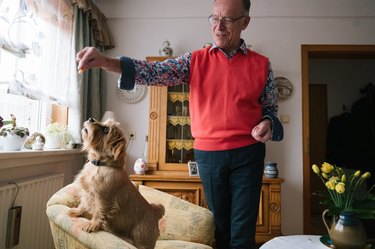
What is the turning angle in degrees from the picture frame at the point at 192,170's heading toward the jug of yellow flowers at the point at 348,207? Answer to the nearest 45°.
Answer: approximately 45° to its left

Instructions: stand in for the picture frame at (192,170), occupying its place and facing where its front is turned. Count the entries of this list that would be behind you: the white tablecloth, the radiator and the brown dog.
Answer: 0

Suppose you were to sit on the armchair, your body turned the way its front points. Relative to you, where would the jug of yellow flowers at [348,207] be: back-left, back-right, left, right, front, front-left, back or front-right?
front

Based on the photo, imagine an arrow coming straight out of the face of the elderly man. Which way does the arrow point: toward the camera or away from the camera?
toward the camera

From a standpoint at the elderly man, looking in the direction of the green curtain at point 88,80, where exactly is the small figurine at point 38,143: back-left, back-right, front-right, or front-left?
front-left

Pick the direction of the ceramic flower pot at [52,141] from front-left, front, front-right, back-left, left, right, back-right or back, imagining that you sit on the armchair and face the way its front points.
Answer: back

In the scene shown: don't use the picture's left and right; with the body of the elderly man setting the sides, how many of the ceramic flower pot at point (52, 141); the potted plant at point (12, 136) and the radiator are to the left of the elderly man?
0

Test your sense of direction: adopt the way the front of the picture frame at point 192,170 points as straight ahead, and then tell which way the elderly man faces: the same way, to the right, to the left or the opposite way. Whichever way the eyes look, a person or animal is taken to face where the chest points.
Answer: the same way

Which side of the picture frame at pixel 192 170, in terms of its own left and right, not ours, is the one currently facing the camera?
front

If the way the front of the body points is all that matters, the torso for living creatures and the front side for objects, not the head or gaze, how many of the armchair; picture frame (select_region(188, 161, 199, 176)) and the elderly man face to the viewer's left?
0

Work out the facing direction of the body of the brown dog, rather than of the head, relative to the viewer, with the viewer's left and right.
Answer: facing to the left of the viewer

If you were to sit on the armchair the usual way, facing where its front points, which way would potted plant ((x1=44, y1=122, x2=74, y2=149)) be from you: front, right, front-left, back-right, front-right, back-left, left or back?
back

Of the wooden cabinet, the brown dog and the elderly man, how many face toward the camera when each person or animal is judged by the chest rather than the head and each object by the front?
2

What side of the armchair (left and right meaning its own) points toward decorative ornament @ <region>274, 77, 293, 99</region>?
left

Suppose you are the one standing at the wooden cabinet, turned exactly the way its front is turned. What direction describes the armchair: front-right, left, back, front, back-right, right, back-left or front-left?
front

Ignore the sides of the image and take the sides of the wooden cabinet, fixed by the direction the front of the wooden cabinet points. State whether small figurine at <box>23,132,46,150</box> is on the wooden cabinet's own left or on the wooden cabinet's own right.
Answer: on the wooden cabinet's own right

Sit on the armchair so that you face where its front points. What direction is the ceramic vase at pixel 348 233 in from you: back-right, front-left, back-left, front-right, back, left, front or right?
front

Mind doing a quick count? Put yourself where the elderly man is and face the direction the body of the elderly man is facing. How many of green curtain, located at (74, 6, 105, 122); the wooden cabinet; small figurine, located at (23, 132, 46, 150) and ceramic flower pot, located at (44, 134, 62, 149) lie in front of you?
0
